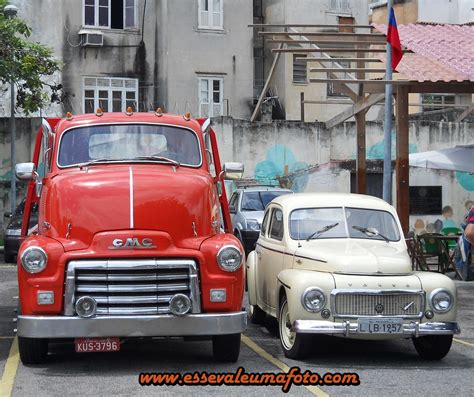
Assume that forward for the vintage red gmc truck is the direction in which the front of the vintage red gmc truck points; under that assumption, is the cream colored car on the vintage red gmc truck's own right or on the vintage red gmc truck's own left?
on the vintage red gmc truck's own left

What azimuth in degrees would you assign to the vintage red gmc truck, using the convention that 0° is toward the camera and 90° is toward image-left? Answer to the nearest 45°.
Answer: approximately 0°

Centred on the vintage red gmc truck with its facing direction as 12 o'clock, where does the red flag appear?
The red flag is roughly at 7 o'clock from the vintage red gmc truck.

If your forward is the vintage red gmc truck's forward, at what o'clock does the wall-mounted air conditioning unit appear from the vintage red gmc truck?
The wall-mounted air conditioning unit is roughly at 6 o'clock from the vintage red gmc truck.

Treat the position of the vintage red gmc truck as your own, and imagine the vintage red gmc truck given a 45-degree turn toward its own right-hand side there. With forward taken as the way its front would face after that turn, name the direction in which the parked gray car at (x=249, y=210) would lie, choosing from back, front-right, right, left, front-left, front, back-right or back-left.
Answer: back-right

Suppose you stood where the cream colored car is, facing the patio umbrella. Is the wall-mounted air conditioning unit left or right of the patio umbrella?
left

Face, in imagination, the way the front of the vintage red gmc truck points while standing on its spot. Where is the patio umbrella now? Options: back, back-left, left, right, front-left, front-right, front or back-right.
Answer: back-left
